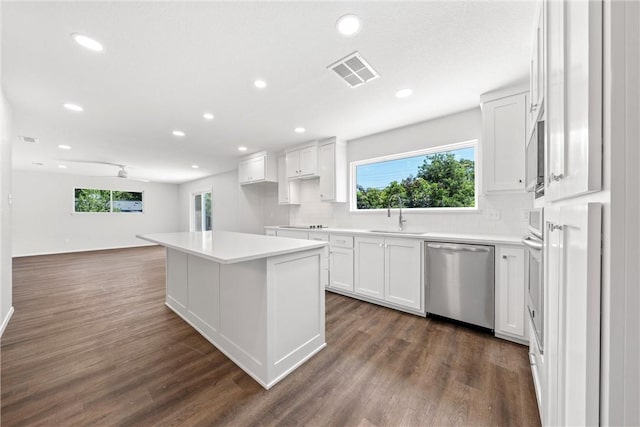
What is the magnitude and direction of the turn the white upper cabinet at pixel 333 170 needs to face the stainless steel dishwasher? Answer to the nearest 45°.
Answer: approximately 90° to its left

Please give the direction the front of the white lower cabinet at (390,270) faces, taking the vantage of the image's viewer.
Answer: facing the viewer and to the left of the viewer

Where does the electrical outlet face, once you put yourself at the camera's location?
facing the viewer

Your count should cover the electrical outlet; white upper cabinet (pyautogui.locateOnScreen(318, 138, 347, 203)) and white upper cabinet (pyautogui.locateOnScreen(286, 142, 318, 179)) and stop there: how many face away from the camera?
0

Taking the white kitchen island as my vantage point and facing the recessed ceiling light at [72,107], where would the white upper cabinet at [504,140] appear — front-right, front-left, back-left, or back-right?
back-right

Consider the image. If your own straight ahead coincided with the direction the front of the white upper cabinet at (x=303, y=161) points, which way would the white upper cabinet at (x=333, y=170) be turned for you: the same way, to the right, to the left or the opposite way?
the same way

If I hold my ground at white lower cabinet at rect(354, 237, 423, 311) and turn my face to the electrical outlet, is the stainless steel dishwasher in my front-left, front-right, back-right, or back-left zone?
front-right

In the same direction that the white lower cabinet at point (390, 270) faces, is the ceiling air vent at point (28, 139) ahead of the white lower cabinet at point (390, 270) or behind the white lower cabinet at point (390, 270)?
ahead

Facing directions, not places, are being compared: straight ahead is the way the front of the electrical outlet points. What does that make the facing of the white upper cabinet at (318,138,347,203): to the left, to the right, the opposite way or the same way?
the same way

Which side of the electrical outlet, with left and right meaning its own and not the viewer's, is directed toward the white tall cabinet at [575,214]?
front

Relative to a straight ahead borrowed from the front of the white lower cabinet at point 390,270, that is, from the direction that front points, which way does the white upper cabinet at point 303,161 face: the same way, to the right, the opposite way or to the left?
the same way

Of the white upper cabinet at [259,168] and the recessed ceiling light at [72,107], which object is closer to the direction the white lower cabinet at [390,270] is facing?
the recessed ceiling light

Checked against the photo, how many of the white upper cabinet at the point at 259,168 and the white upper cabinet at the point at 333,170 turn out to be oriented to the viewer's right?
0
